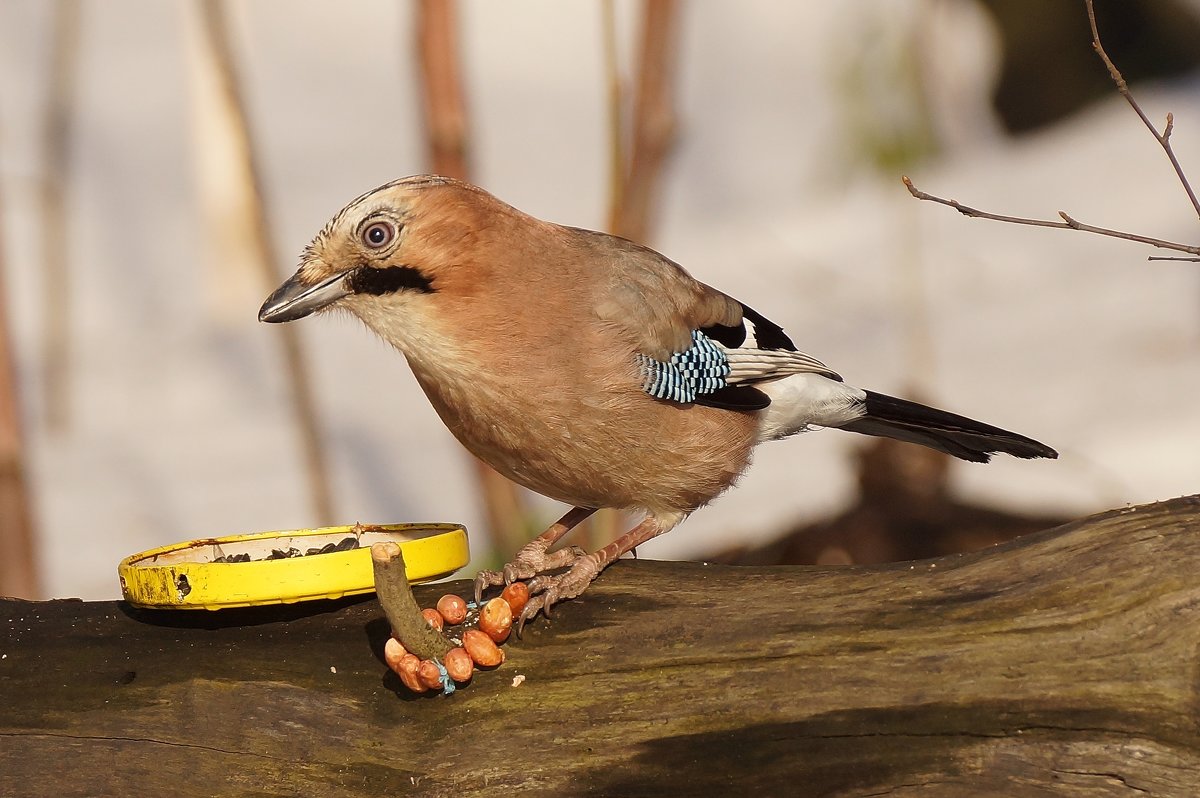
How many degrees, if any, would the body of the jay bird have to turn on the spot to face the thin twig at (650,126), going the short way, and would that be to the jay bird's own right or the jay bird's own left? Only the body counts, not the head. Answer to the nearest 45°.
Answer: approximately 90° to the jay bird's own right

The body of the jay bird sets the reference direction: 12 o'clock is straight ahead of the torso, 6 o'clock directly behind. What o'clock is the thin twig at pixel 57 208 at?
The thin twig is roughly at 2 o'clock from the jay bird.

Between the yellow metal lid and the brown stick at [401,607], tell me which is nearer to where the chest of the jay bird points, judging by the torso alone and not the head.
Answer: the yellow metal lid

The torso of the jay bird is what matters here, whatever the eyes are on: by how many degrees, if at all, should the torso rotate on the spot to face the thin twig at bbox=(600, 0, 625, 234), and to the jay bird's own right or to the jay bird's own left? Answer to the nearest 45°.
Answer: approximately 90° to the jay bird's own right

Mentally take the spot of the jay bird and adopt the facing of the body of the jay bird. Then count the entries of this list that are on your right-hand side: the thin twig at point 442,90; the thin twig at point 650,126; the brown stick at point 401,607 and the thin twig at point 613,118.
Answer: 3

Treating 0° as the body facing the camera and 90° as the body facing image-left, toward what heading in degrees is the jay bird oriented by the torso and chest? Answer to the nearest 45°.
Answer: approximately 90°

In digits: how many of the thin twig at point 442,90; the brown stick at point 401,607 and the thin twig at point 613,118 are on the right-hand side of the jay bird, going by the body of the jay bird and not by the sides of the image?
2

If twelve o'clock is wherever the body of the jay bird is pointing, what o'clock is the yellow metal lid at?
The yellow metal lid is roughly at 11 o'clock from the jay bird.
